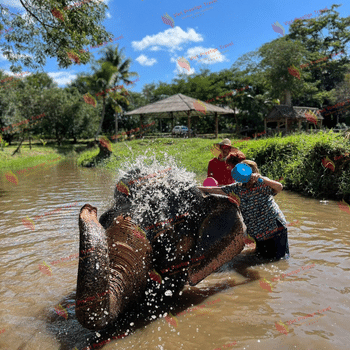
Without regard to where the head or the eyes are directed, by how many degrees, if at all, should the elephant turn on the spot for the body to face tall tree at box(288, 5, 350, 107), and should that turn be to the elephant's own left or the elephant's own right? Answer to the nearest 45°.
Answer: approximately 180°

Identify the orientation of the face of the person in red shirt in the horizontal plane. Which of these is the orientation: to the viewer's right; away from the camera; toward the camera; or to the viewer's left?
toward the camera

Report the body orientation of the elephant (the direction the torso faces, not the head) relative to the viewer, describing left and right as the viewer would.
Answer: facing the viewer and to the left of the viewer

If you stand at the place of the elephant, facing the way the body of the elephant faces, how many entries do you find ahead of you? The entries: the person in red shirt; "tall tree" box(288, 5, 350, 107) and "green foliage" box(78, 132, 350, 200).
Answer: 0

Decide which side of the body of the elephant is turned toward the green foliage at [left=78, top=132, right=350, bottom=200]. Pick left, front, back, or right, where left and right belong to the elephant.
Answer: back
